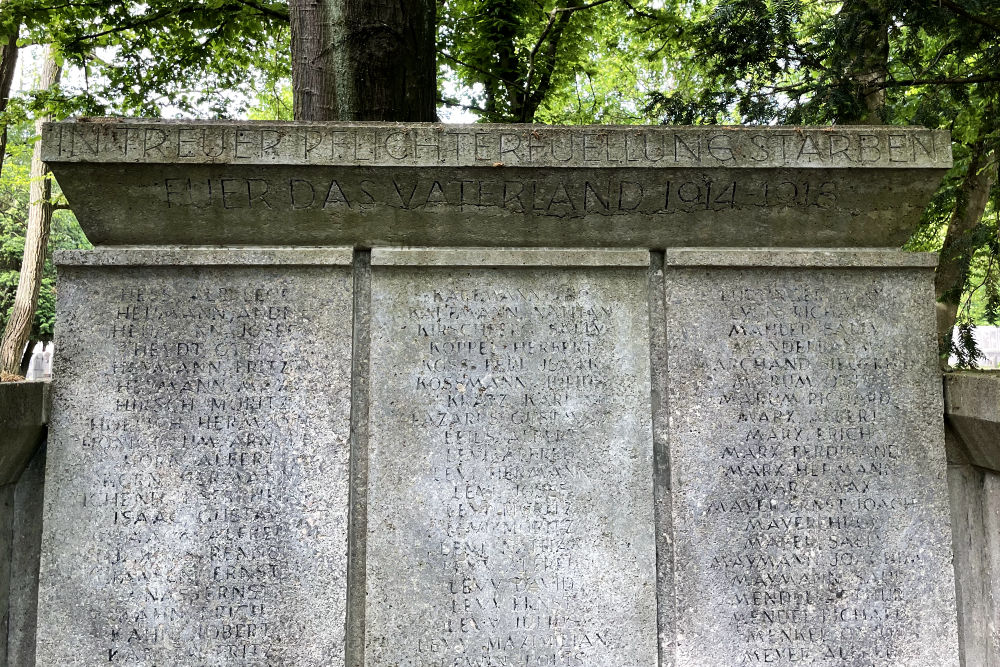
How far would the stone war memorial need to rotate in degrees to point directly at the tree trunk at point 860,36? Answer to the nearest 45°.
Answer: approximately 135° to its left

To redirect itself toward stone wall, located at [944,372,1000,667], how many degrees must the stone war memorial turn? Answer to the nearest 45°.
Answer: approximately 90° to its left

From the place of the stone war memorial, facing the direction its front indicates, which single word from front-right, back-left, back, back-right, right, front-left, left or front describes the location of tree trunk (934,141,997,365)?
back-left

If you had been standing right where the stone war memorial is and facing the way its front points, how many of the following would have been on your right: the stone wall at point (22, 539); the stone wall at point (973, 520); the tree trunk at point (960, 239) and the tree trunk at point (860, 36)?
1

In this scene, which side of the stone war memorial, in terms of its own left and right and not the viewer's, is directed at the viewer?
front

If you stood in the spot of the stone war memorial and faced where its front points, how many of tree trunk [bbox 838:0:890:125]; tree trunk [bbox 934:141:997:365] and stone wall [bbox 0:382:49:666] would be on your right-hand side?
1

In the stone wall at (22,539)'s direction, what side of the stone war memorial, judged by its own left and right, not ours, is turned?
right

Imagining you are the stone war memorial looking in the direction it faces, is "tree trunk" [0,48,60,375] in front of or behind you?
behind
